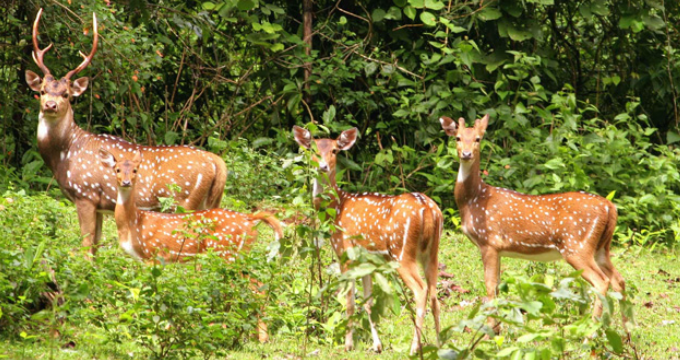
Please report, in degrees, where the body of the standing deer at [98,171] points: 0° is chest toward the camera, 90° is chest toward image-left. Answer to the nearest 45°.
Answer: approximately 90°

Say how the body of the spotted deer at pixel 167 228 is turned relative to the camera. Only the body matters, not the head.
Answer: to the viewer's left

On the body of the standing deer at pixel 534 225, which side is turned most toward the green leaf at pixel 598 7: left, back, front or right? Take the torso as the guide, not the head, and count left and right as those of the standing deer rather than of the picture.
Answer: right

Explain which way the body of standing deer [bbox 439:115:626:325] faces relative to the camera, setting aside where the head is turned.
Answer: to the viewer's left

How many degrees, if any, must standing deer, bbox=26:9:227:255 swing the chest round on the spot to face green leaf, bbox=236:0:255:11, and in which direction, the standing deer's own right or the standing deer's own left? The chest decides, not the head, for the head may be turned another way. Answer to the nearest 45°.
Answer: approximately 135° to the standing deer's own right

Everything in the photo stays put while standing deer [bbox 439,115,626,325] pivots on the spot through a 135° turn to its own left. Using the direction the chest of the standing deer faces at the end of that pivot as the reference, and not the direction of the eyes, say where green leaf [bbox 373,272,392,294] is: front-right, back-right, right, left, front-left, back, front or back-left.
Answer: front-right

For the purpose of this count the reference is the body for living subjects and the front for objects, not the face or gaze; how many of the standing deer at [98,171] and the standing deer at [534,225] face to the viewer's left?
2

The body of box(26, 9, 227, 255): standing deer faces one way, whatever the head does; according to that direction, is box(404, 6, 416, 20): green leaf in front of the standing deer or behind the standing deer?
behind
